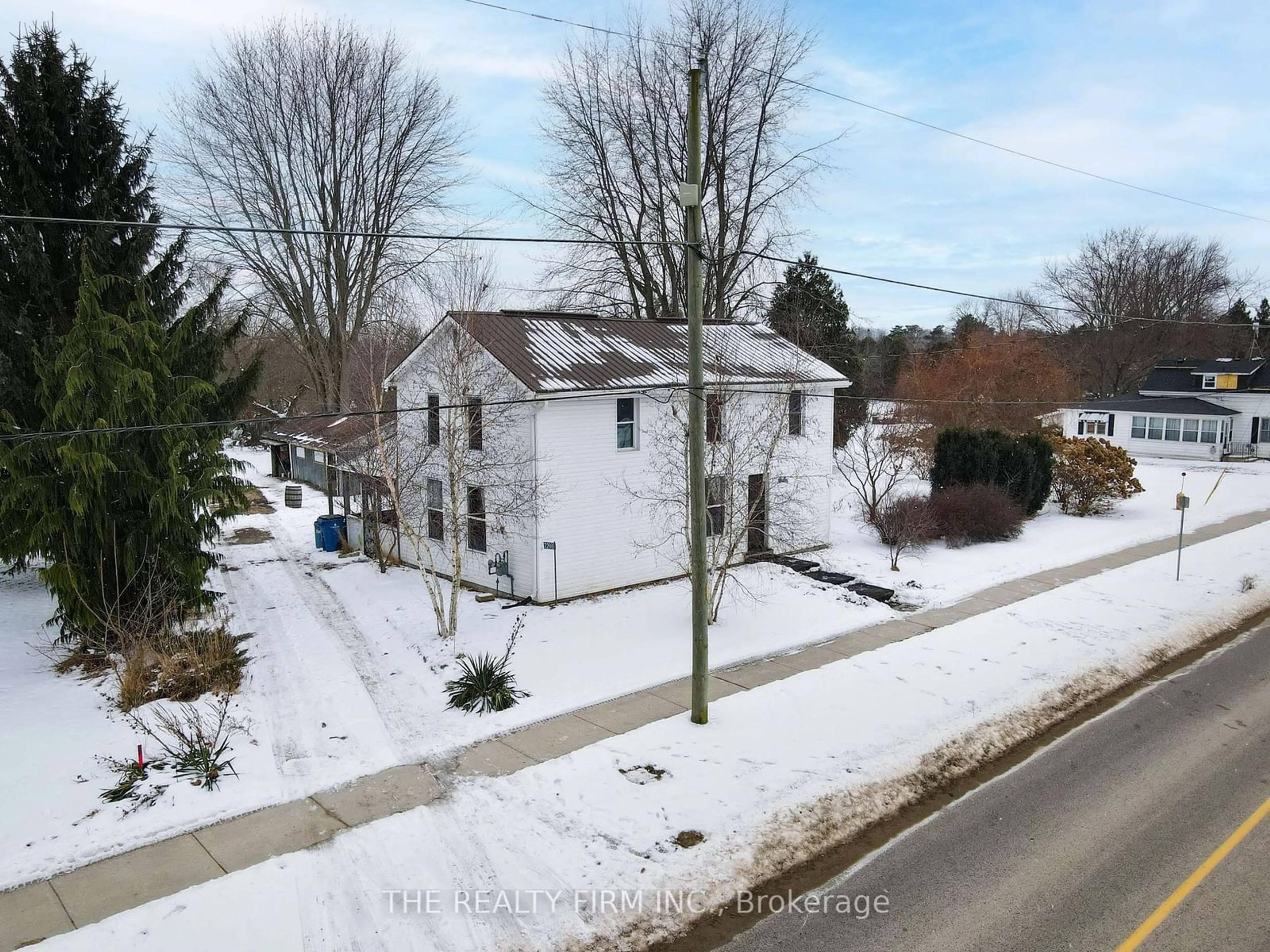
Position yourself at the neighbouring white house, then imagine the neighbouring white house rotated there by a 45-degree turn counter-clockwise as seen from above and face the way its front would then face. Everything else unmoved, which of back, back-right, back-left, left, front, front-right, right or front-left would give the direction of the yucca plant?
front-right

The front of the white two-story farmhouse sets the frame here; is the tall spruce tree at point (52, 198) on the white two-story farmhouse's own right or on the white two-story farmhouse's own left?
on the white two-story farmhouse's own right

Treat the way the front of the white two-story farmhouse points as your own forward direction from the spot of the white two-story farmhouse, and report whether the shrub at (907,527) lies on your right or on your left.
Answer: on your left

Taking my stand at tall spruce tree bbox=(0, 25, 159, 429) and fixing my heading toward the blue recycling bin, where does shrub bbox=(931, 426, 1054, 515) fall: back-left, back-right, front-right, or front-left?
front-right

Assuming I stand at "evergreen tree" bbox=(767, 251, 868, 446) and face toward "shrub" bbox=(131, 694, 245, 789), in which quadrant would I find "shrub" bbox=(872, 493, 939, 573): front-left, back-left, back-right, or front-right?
front-left

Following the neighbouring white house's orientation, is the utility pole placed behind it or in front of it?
in front

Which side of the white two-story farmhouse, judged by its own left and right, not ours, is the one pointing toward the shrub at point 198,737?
right

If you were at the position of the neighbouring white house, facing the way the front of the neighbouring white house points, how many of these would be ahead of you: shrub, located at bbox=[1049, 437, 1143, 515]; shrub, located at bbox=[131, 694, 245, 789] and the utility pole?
3

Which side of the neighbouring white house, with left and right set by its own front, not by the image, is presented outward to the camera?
front

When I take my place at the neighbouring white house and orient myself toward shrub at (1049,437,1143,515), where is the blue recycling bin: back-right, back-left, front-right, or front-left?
front-right

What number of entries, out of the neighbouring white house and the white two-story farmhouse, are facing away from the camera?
0

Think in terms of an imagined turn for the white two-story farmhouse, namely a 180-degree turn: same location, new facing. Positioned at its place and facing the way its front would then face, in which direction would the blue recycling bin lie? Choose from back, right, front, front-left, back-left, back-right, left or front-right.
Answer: front

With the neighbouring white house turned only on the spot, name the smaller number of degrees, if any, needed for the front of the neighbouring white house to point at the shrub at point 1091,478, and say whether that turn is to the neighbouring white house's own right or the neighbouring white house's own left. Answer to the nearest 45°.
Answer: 0° — it already faces it

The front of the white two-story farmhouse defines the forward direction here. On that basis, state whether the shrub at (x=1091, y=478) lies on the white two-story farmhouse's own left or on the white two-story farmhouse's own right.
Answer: on the white two-story farmhouse's own left

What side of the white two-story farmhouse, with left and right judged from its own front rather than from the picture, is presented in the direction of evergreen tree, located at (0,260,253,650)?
right
